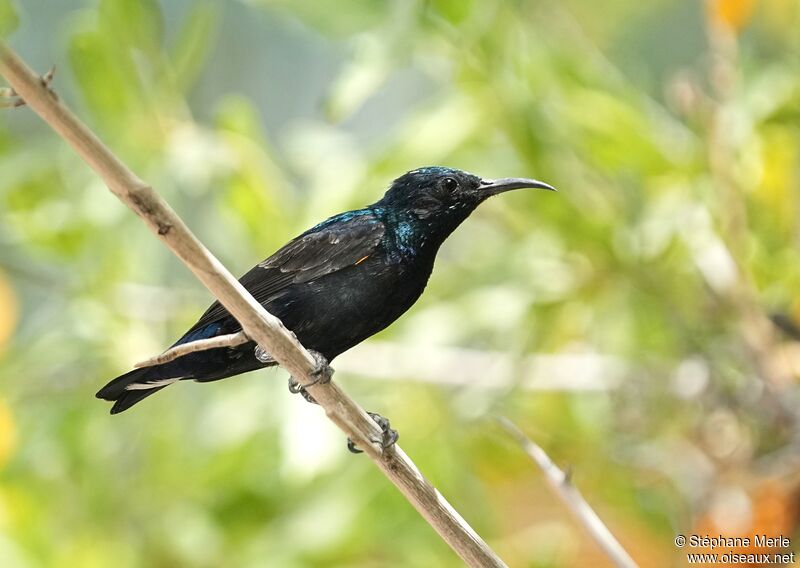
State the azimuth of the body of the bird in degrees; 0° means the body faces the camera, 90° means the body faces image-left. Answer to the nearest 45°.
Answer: approximately 270°
